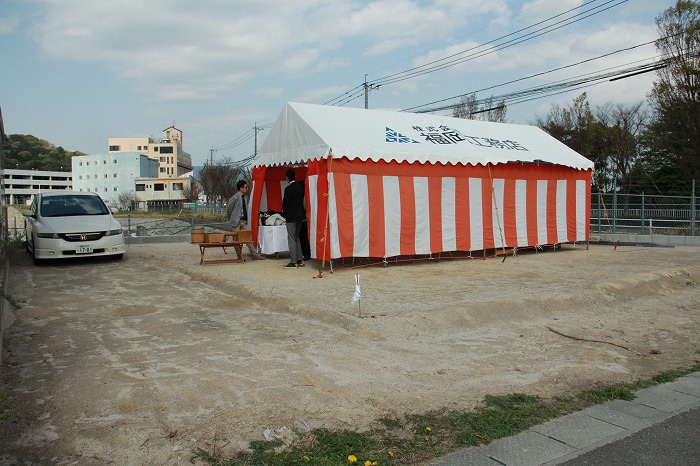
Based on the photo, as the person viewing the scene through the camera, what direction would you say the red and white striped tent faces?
facing the viewer and to the left of the viewer

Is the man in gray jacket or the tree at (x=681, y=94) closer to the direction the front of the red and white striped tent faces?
the man in gray jacket

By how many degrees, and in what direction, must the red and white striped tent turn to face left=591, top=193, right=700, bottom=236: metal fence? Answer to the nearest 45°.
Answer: approximately 180°

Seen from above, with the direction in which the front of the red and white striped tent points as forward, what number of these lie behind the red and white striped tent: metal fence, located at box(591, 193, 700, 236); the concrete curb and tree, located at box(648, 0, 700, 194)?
2

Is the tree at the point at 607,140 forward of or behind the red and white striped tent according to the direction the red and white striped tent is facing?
behind

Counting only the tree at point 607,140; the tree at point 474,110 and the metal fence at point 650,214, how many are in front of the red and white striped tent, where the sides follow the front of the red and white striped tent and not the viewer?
0

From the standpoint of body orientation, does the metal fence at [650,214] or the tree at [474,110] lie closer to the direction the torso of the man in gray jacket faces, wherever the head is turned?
the metal fence

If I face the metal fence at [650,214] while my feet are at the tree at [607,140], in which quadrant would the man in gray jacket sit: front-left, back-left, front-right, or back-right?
front-right

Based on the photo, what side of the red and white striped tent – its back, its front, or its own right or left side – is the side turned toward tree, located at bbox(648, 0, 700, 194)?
back

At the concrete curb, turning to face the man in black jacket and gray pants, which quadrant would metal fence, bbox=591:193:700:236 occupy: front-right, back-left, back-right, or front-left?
front-right

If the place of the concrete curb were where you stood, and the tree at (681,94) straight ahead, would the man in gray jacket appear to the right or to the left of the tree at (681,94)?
left

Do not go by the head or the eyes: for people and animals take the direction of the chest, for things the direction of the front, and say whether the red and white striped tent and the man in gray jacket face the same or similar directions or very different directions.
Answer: very different directions
